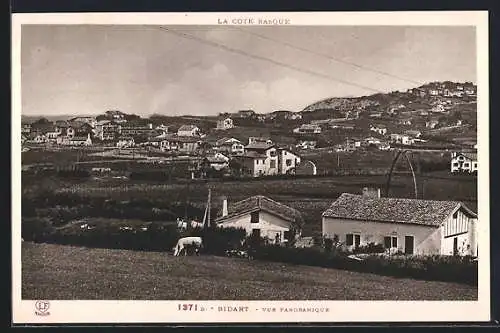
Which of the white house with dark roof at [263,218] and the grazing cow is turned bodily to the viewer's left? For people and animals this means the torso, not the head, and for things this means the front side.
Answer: the grazing cow

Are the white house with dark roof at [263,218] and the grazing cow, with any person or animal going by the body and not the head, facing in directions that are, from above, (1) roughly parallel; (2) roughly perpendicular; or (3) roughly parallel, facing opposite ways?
roughly perpendicular

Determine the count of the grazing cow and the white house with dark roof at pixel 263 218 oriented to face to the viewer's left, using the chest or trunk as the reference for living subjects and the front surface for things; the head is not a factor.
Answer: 1

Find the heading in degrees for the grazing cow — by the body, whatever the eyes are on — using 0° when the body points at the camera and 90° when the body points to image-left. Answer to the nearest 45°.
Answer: approximately 90°

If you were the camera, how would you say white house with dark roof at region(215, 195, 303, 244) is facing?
facing the viewer
